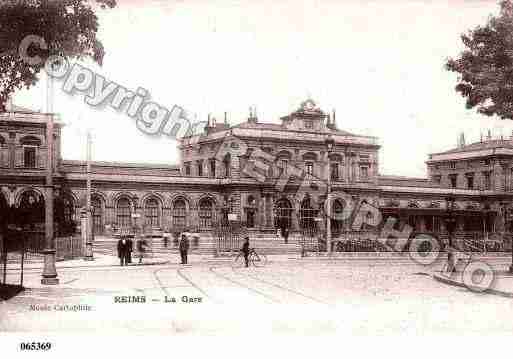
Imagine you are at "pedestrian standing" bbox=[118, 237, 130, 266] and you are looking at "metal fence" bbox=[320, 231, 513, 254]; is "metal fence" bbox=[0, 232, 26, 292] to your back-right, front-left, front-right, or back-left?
back-right

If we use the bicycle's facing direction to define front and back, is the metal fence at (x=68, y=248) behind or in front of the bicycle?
behind

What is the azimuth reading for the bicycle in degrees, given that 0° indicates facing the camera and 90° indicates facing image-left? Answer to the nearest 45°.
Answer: approximately 270°

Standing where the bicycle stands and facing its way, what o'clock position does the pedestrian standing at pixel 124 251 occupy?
The pedestrian standing is roughly at 5 o'clock from the bicycle.

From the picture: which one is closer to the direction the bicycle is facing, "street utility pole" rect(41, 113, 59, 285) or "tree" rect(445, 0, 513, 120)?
the tree
